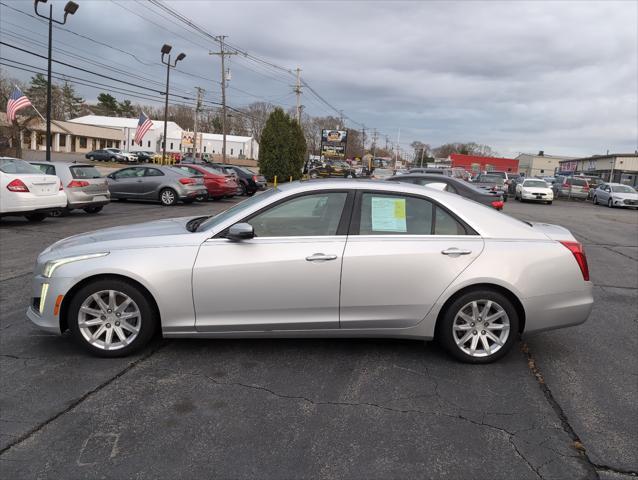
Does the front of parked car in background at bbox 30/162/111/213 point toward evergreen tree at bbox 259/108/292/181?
no

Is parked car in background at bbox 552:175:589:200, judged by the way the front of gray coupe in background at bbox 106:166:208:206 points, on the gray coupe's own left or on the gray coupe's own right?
on the gray coupe's own right

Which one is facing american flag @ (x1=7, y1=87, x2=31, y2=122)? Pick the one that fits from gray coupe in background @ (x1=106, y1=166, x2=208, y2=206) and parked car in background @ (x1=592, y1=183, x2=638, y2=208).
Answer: the gray coupe in background

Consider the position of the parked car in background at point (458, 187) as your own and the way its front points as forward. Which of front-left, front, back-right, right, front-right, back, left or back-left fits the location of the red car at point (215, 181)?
front-right

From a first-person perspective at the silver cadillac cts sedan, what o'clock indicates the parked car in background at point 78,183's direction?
The parked car in background is roughly at 2 o'clock from the silver cadillac cts sedan.

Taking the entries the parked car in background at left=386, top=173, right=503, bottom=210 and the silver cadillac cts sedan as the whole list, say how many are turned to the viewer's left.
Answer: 2

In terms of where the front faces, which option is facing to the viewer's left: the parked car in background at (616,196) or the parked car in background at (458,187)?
the parked car in background at (458,187)

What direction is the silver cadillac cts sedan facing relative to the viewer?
to the viewer's left

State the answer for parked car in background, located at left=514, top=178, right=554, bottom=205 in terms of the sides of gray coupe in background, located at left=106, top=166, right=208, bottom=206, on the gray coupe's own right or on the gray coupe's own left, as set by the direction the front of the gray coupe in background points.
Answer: on the gray coupe's own right

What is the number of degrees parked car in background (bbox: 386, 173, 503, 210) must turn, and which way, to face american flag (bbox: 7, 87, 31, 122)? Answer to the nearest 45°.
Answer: approximately 45° to its right

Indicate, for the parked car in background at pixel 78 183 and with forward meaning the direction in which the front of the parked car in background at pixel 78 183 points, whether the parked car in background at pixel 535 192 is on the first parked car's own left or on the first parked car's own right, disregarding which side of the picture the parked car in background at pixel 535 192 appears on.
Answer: on the first parked car's own right

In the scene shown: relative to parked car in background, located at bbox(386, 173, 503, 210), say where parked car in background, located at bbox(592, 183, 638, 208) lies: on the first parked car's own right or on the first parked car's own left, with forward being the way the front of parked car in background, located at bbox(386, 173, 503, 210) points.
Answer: on the first parked car's own right

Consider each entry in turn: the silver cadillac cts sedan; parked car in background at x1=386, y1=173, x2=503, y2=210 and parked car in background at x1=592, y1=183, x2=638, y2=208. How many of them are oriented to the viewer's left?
2

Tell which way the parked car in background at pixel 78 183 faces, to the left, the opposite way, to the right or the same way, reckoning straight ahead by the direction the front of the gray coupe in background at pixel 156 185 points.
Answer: the same way

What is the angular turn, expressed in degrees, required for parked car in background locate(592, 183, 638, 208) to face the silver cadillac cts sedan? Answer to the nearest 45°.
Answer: approximately 45° to its right

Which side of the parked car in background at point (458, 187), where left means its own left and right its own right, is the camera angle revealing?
left
